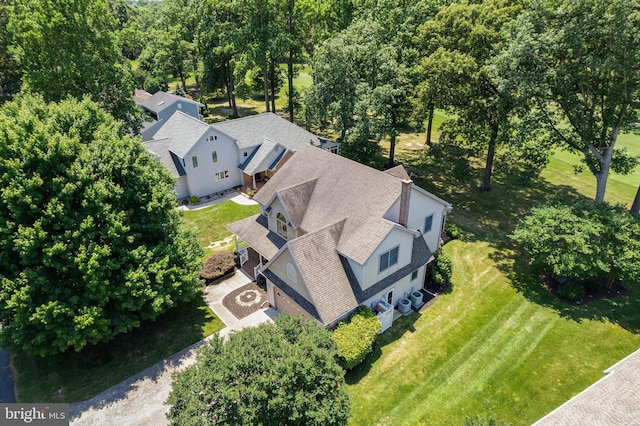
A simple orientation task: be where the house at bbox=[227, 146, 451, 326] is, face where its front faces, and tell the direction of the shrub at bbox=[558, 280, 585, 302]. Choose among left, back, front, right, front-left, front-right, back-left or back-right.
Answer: back-left

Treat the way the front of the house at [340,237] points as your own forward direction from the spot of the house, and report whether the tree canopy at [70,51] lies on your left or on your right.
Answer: on your right

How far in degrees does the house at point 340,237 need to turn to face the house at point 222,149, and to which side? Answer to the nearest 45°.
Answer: approximately 90° to its right

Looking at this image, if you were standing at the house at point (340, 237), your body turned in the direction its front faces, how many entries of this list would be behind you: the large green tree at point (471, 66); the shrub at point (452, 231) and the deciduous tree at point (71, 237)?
2

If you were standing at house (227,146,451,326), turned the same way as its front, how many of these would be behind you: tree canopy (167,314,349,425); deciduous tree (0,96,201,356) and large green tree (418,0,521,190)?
1

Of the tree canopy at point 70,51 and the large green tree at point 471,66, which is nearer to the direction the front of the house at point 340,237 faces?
the tree canopy

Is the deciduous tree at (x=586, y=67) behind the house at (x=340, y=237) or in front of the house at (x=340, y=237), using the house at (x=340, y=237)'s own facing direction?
behind

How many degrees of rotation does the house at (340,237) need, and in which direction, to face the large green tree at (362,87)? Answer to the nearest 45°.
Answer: approximately 135° to its right

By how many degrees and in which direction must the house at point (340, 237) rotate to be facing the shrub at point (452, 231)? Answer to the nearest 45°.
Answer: approximately 180°

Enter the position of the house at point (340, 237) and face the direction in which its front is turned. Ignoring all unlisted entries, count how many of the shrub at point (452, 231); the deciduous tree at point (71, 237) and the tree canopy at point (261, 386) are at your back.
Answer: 1

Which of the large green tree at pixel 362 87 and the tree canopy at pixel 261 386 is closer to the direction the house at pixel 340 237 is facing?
the tree canopy

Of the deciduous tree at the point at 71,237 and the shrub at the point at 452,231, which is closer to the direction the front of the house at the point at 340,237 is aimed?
the deciduous tree

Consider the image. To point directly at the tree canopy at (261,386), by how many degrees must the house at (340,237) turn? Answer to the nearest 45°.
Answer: approximately 45° to its left

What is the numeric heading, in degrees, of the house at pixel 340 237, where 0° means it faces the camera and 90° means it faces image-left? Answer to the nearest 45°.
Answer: approximately 45°

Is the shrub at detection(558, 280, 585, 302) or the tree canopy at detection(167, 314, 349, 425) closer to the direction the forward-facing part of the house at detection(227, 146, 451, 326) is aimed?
the tree canopy
